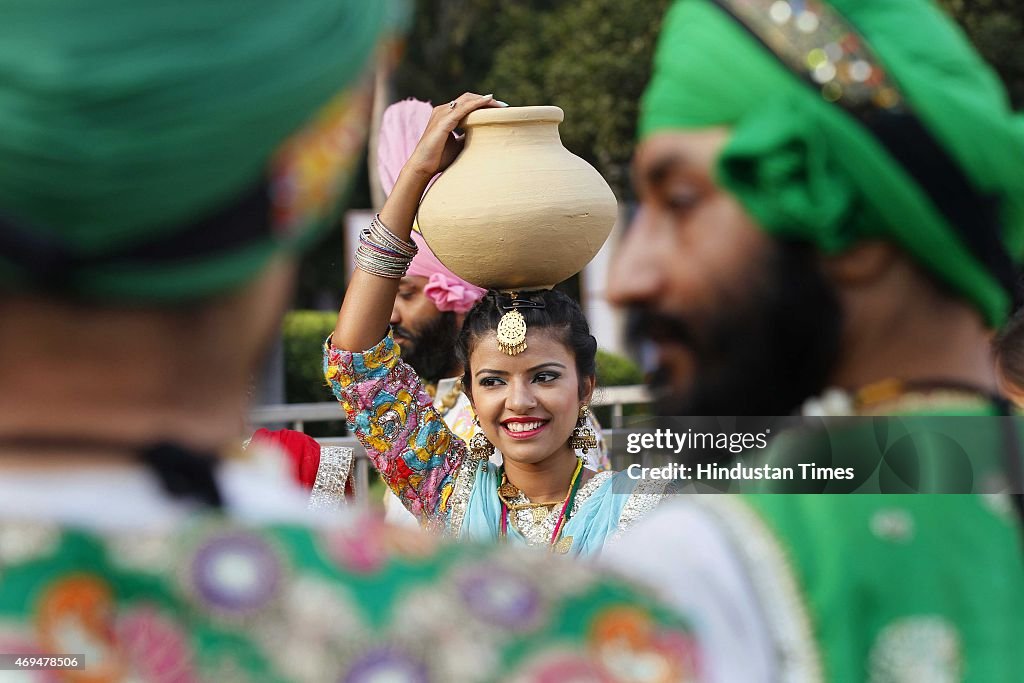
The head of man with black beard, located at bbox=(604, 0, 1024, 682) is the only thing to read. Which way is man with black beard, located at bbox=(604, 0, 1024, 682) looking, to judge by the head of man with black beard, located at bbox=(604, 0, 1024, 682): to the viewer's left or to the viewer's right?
to the viewer's left

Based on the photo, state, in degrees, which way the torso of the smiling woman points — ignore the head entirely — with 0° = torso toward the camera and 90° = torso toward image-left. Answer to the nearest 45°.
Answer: approximately 0°

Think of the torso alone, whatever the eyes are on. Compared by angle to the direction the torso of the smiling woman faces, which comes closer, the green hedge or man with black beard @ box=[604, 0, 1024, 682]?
the man with black beard

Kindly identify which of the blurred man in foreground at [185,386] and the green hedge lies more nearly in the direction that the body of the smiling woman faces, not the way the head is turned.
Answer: the blurred man in foreground

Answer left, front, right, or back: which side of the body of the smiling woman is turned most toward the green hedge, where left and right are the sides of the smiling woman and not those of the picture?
back

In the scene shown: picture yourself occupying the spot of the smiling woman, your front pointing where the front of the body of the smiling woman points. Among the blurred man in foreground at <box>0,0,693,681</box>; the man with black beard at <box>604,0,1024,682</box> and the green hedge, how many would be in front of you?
2

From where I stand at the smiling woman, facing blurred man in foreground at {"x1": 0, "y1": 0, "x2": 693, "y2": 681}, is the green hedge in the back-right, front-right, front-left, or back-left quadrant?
back-right

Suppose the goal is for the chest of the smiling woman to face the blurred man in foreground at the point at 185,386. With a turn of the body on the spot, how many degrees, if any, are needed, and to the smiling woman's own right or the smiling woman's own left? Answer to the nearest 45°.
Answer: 0° — they already face them

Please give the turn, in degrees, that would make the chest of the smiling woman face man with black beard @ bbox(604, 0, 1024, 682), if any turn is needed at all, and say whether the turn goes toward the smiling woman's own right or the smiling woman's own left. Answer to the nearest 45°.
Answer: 0° — they already face them
